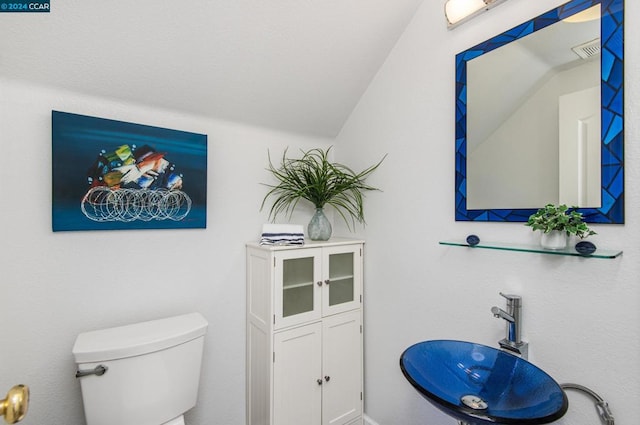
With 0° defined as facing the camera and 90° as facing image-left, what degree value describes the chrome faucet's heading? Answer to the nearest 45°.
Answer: approximately 45°

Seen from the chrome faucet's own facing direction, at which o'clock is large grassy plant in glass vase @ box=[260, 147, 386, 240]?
The large grassy plant in glass vase is roughly at 2 o'clock from the chrome faucet.

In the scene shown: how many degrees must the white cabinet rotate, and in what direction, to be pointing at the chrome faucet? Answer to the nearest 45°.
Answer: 0° — it already faces it

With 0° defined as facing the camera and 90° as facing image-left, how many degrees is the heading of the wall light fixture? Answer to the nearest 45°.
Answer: approximately 45°

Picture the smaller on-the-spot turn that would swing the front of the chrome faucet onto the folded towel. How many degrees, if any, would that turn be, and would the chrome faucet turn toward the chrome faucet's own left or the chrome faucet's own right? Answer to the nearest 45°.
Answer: approximately 45° to the chrome faucet's own right
